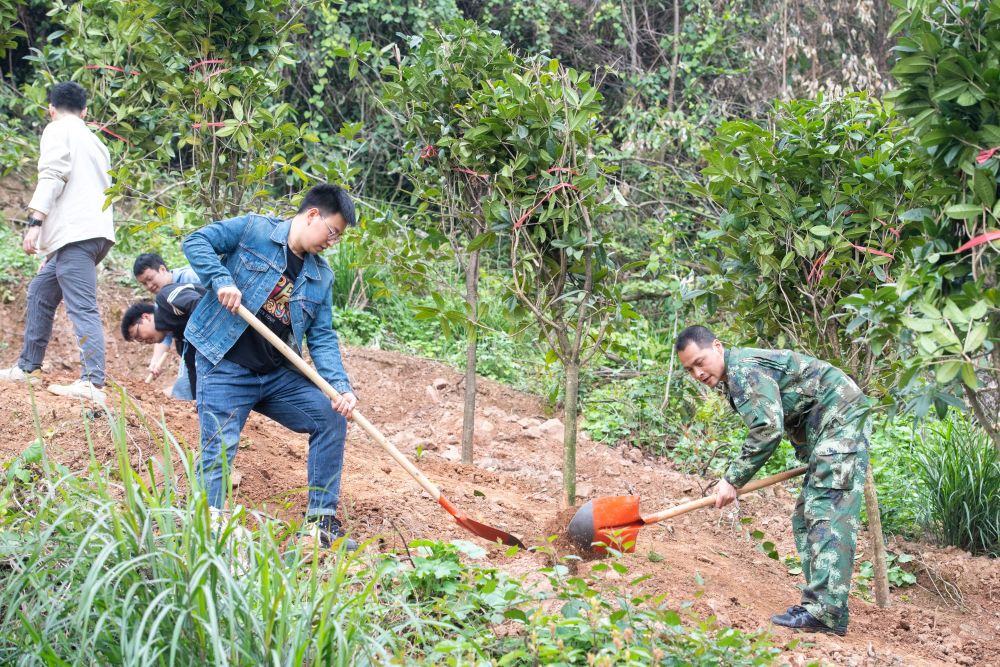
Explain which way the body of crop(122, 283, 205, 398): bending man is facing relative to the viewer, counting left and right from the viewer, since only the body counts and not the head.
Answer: facing to the left of the viewer

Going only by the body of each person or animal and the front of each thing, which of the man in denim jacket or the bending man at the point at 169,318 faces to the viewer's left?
the bending man

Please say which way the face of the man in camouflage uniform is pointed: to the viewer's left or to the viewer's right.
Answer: to the viewer's left

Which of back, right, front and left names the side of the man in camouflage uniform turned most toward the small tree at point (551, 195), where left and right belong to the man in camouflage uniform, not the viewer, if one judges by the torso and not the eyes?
front

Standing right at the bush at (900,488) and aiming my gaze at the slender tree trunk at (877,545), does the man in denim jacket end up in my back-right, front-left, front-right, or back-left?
front-right

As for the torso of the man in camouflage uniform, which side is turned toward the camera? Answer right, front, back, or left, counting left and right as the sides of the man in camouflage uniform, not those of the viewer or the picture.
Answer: left

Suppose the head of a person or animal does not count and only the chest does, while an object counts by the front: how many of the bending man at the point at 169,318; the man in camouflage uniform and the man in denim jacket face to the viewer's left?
2

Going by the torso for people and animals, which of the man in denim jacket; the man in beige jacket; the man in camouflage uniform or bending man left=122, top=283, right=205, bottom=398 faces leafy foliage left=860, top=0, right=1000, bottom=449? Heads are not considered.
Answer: the man in denim jacket

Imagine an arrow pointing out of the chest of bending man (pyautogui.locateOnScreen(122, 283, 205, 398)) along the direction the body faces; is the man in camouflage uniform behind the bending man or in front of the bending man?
behind

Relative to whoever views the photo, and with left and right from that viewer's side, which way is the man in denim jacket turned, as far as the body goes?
facing the viewer and to the right of the viewer

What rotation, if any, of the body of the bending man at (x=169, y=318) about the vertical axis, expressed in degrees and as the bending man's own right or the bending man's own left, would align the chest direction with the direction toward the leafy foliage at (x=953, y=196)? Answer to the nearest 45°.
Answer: approximately 135° to the bending man's own left

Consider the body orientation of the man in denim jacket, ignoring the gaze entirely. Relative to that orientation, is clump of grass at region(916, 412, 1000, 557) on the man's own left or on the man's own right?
on the man's own left

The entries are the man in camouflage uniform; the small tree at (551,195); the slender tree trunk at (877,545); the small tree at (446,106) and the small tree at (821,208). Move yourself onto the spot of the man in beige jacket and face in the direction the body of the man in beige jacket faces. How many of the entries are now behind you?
5

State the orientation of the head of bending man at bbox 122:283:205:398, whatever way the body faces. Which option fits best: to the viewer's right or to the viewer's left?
to the viewer's left

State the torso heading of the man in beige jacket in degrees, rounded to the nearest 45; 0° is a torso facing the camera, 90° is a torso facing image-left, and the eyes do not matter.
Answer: approximately 135°
